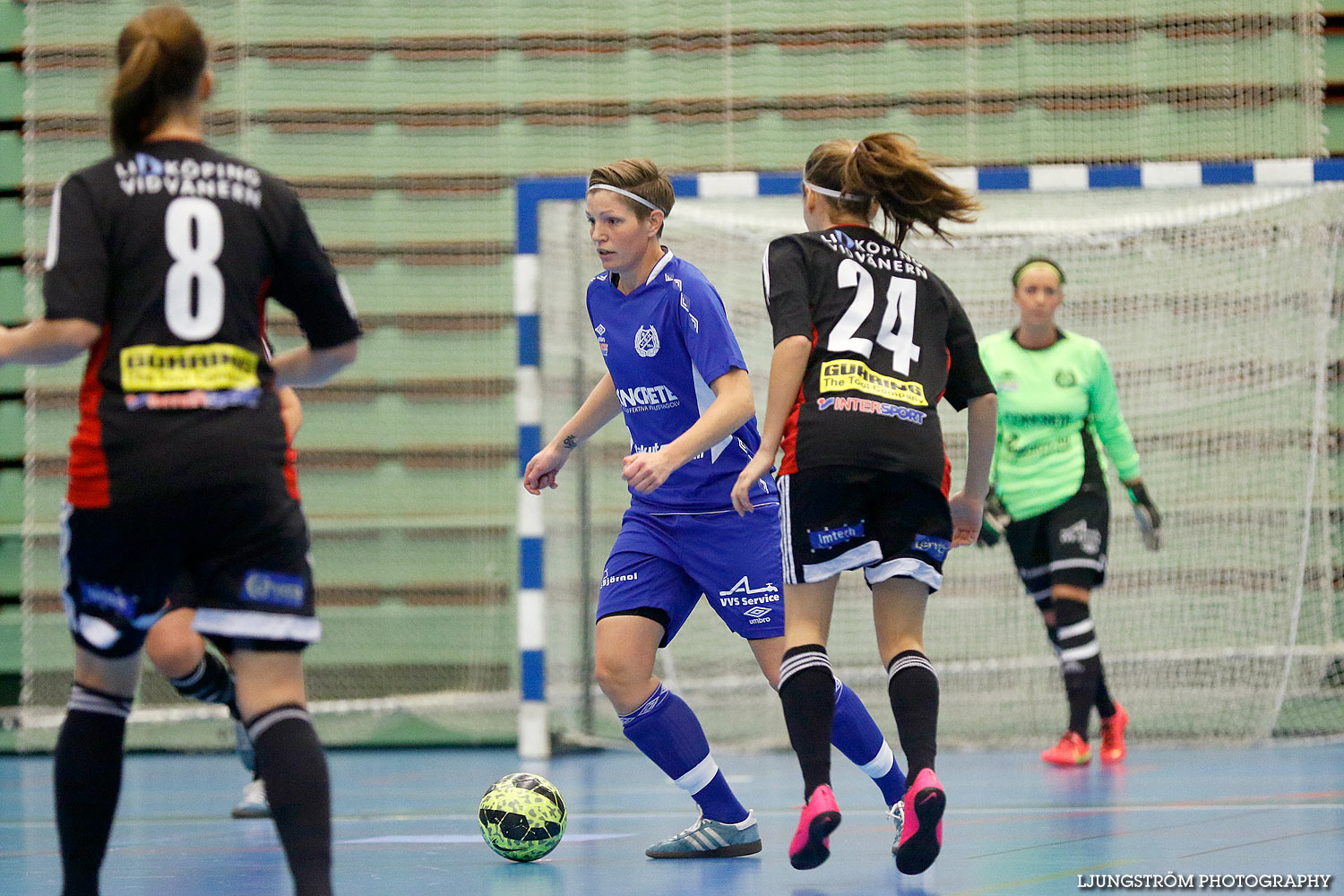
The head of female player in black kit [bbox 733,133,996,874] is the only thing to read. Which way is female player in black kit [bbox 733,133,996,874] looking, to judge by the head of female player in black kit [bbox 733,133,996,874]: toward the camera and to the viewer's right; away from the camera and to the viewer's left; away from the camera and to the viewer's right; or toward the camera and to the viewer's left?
away from the camera and to the viewer's left

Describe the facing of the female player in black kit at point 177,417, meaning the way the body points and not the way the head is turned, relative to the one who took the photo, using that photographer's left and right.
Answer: facing away from the viewer

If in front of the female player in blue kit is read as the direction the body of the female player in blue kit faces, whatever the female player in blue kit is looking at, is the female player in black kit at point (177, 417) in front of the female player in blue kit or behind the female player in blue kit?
in front

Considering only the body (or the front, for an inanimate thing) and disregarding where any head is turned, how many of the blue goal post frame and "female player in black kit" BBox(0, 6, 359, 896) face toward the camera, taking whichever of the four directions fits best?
1

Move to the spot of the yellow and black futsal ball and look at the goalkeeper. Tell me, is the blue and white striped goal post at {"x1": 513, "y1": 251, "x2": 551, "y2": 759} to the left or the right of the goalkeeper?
left

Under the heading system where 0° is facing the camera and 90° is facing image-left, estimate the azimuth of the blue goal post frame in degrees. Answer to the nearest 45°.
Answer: approximately 0°

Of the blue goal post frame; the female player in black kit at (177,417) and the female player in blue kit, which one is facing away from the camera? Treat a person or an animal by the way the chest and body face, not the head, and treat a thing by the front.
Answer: the female player in black kit

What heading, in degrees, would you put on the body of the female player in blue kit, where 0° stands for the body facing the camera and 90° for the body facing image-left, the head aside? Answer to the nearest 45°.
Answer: approximately 45°

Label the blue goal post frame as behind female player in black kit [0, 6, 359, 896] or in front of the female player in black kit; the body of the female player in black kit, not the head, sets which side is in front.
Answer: in front
